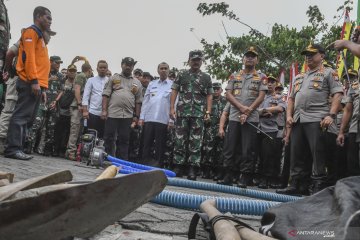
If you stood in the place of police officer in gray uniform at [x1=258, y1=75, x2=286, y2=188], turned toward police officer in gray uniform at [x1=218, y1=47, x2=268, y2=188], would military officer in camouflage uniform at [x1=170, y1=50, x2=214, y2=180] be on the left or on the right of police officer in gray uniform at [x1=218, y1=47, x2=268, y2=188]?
right

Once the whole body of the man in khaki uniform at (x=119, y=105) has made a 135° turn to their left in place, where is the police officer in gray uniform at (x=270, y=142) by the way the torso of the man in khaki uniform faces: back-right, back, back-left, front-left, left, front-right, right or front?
front-right

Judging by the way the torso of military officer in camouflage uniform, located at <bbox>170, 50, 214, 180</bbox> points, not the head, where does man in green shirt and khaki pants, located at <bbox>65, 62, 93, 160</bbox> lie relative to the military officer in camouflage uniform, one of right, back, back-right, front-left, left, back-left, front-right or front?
back-right

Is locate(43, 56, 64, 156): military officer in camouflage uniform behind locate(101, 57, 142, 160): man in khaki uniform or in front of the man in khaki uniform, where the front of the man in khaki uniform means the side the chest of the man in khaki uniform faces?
behind

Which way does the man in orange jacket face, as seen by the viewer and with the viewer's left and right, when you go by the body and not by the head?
facing to the right of the viewer

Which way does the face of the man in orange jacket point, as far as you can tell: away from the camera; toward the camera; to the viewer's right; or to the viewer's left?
to the viewer's right

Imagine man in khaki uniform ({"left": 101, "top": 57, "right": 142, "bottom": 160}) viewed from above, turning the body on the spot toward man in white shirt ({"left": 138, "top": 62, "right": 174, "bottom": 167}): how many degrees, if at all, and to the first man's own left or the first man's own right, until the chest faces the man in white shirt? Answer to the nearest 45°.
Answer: approximately 90° to the first man's own left

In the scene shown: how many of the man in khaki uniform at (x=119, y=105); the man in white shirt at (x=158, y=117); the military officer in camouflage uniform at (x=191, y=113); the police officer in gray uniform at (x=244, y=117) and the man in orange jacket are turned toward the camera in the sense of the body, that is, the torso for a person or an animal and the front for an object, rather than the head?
4

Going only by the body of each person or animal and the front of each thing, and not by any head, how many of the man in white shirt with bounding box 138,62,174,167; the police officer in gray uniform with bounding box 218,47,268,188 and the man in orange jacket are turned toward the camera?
2
